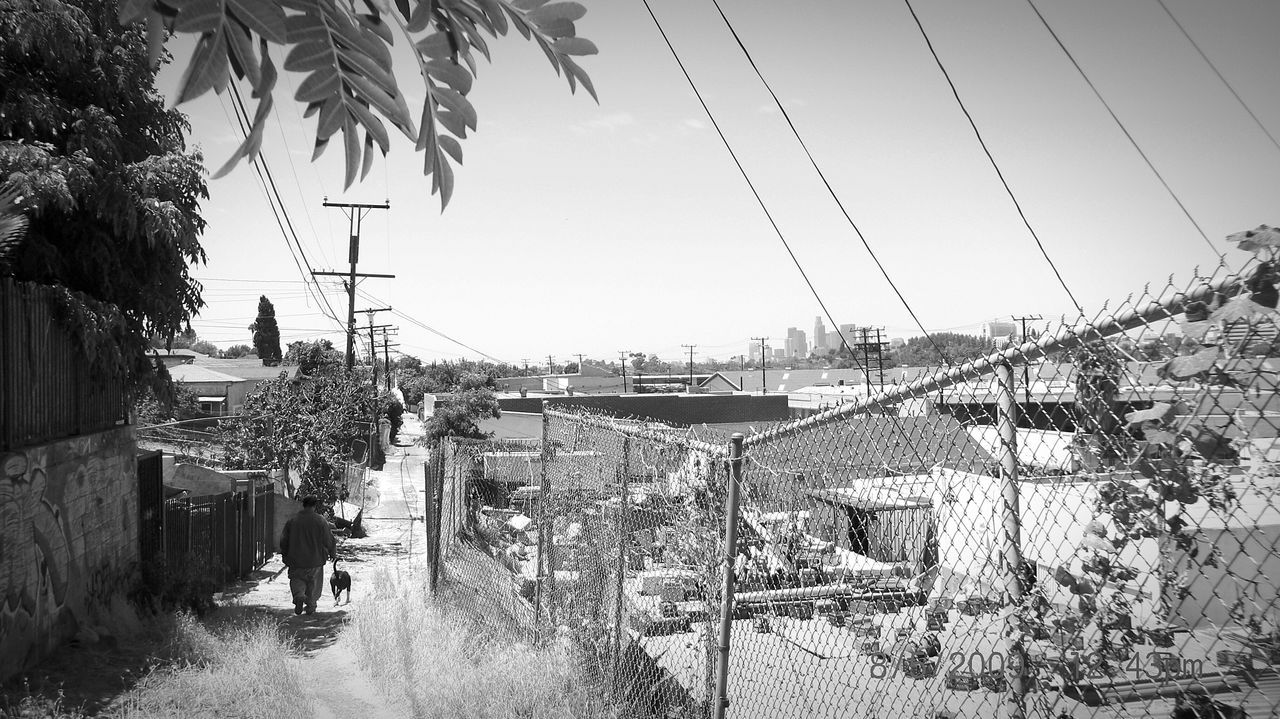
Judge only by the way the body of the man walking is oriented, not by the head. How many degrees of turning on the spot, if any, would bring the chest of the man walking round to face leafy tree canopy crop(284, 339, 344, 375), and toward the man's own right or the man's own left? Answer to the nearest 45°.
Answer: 0° — they already face it

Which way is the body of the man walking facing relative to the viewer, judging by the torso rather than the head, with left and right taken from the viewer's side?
facing away from the viewer

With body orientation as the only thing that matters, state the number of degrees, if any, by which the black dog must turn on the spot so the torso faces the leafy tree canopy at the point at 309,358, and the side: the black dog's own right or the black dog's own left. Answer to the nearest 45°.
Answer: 0° — it already faces it

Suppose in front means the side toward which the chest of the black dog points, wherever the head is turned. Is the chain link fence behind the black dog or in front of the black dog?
behind

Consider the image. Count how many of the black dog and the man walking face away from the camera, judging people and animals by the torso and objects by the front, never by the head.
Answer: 2

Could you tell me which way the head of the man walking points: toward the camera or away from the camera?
away from the camera

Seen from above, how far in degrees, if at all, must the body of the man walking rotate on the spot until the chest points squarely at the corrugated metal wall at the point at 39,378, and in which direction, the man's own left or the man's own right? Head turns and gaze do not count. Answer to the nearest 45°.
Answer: approximately 135° to the man's own left

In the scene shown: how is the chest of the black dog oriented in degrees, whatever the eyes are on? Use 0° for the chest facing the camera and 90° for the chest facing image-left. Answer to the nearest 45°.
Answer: approximately 180°

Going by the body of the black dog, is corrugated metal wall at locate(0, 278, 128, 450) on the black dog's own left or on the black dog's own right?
on the black dog's own left

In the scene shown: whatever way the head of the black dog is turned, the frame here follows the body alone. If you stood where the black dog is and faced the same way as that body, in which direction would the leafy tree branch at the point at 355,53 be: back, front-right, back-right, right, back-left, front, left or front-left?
back
